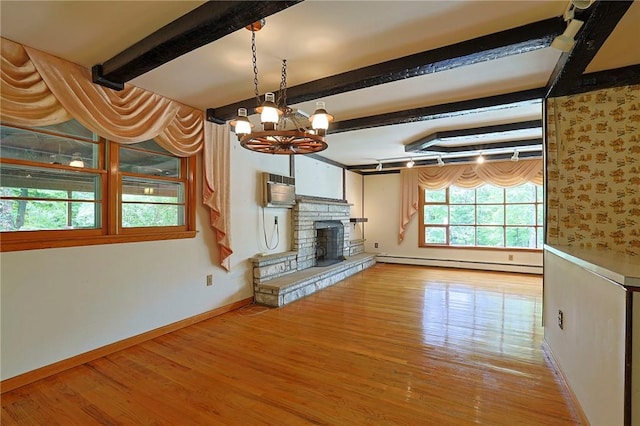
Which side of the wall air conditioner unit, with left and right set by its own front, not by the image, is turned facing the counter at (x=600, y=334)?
front

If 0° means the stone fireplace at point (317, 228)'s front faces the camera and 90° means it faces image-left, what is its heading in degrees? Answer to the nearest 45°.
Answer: approximately 315°

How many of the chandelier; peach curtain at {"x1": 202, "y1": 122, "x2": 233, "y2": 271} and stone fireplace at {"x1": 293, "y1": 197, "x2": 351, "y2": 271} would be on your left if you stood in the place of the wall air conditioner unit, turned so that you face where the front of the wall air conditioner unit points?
1

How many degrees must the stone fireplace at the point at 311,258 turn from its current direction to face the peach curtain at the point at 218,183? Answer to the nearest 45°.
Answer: approximately 90° to its right

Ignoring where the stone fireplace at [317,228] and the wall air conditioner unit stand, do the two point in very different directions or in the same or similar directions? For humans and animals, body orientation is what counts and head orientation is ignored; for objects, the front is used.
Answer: same or similar directions

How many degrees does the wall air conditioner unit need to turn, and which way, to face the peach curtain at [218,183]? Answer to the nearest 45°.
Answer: approximately 90° to its right

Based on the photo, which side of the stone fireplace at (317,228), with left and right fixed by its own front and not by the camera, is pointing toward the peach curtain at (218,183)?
right

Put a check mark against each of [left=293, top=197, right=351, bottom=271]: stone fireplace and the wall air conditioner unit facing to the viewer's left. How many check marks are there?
0

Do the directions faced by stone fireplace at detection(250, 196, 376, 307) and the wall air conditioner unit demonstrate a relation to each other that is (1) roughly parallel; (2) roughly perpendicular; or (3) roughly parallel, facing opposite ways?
roughly parallel

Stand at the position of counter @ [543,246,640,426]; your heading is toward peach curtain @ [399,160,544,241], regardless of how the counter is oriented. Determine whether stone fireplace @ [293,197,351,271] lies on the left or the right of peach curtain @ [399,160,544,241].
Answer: left

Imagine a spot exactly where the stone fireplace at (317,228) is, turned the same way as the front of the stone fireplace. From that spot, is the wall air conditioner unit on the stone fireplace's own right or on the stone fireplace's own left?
on the stone fireplace's own right

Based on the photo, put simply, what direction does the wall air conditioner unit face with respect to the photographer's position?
facing the viewer and to the right of the viewer

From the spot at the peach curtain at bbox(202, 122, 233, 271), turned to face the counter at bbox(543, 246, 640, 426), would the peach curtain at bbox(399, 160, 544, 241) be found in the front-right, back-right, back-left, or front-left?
front-left

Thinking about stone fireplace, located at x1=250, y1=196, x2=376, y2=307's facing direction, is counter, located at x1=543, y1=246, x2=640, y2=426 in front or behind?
in front

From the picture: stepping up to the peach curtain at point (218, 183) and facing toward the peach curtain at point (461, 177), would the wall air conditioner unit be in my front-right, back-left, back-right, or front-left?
front-left

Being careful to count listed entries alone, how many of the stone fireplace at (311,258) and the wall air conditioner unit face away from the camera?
0
